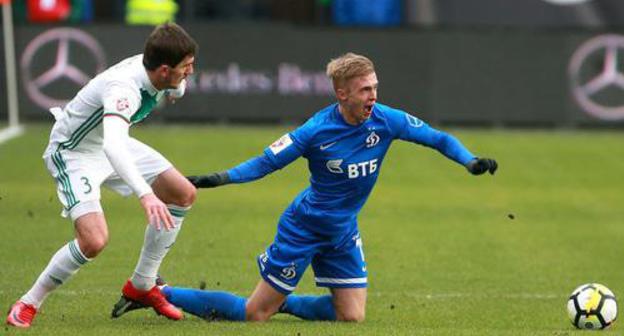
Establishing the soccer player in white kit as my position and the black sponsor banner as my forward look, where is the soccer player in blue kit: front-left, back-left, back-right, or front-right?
front-right

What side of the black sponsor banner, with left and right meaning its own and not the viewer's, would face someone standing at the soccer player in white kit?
front

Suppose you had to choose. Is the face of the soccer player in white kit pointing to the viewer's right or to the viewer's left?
to the viewer's right

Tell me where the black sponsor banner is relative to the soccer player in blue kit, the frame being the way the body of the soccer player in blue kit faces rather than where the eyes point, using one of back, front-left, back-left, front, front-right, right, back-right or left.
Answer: back-left

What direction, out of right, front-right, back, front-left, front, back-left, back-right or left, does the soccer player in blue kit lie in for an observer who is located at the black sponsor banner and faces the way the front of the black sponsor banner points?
front

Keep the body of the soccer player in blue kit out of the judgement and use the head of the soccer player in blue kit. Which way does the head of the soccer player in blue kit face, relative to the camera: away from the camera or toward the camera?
toward the camera

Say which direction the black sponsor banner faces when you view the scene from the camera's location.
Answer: facing the viewer

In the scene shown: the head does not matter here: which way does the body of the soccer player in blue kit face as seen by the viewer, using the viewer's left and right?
facing the viewer and to the right of the viewer

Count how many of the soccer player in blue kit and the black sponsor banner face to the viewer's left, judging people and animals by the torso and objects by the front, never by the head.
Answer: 0
